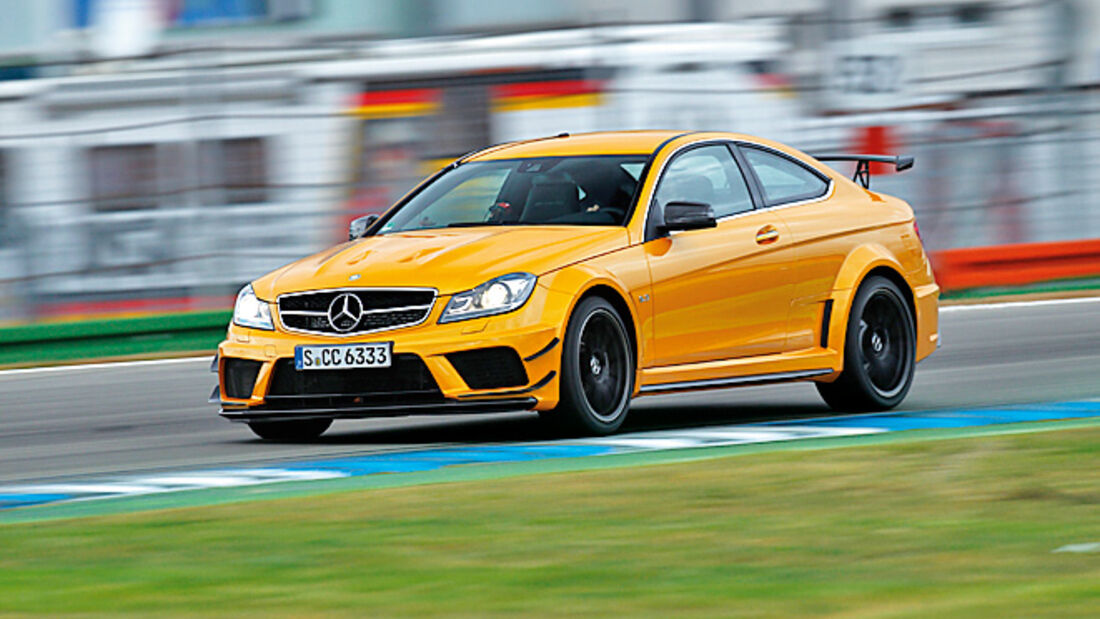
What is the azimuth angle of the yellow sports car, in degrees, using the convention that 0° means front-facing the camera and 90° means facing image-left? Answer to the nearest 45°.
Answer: approximately 45°

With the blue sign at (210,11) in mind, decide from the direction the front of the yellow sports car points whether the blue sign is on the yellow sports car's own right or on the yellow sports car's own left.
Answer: on the yellow sports car's own right

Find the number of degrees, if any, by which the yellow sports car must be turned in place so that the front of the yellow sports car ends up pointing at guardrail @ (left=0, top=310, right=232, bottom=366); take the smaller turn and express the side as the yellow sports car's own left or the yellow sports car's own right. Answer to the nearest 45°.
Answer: approximately 90° to the yellow sports car's own right

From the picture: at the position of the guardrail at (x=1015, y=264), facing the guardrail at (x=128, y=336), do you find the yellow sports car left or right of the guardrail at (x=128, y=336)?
left

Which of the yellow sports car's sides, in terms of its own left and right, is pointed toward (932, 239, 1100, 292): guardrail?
back
